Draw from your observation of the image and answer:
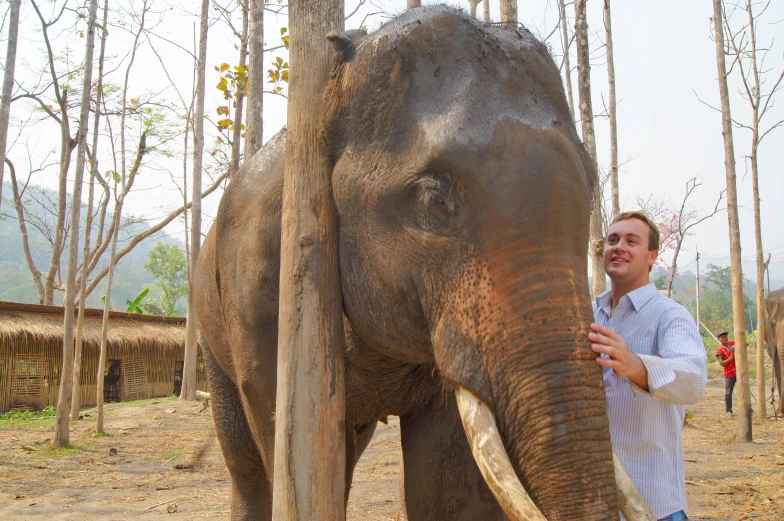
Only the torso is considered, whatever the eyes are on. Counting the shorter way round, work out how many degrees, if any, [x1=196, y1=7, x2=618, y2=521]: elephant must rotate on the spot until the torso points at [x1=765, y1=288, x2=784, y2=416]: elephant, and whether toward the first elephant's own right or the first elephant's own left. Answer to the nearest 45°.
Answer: approximately 90° to the first elephant's own left

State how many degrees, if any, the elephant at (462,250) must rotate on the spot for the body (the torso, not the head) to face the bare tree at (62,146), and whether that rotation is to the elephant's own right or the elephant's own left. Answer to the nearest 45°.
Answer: approximately 180°

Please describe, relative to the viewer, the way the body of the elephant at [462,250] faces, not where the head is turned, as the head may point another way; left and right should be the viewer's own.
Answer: facing the viewer and to the right of the viewer

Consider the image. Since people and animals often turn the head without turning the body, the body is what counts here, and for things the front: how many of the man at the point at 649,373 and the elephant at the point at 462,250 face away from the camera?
0

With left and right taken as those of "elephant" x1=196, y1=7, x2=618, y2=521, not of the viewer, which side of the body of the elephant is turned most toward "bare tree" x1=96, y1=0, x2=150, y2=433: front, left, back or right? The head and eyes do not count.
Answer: back

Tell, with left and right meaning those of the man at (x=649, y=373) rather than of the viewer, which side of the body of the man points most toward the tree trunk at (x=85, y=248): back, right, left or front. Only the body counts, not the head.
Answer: right

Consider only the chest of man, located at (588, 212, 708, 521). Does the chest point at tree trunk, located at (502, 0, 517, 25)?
no

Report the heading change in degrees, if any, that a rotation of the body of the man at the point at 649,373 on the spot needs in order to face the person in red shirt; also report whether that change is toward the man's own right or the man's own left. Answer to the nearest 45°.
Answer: approximately 135° to the man's own right

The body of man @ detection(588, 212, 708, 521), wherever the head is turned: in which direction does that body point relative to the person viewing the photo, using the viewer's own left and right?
facing the viewer and to the left of the viewer

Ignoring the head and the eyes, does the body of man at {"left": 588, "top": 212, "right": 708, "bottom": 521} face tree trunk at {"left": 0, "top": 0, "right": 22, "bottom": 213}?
no

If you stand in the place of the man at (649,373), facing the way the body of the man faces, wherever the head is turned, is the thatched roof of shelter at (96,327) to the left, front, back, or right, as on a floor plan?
right

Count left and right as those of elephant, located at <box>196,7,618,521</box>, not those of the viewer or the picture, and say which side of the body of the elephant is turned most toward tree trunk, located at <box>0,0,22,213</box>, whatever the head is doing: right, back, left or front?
back

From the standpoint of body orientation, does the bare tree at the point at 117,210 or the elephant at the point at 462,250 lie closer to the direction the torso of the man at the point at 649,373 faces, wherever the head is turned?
the elephant

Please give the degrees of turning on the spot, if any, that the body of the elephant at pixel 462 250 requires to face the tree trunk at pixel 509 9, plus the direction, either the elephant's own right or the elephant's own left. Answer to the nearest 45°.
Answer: approximately 135° to the elephant's own left

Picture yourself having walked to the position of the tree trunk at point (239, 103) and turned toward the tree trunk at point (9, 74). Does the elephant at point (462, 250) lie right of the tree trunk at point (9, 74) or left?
left

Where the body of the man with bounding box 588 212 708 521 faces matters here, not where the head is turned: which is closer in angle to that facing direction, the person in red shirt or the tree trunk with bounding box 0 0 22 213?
the tree trunk
